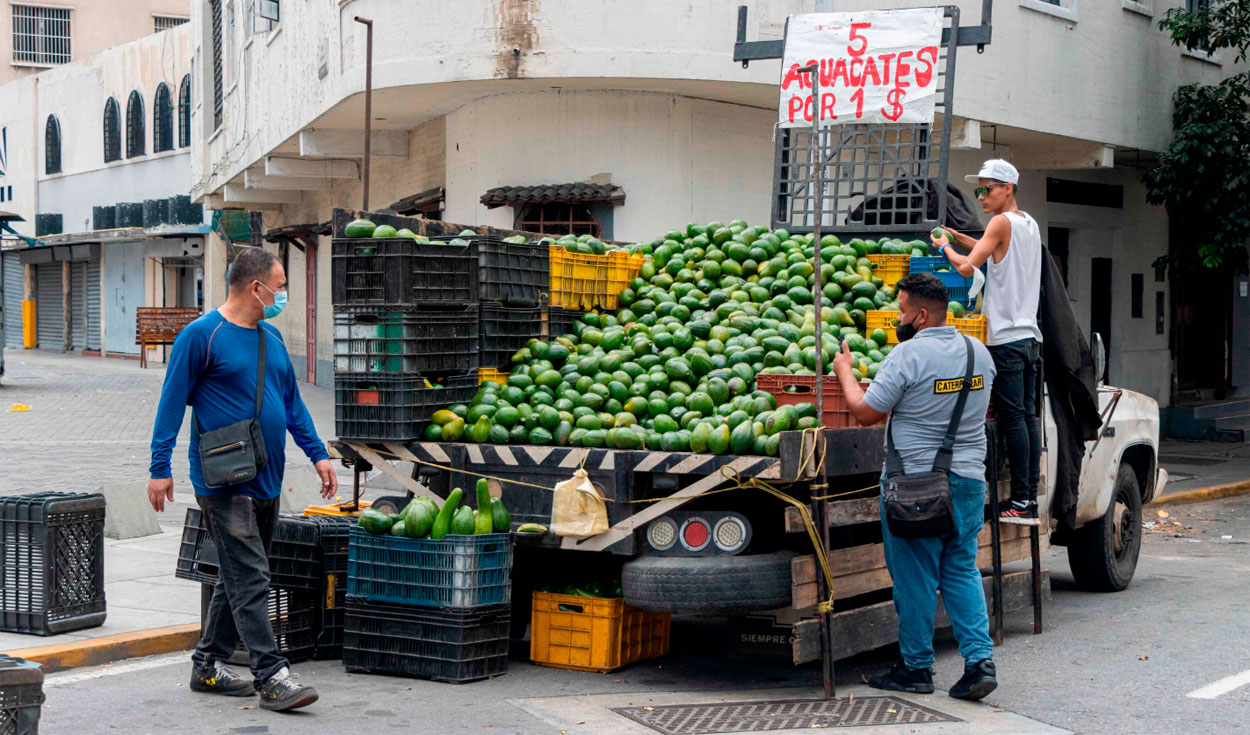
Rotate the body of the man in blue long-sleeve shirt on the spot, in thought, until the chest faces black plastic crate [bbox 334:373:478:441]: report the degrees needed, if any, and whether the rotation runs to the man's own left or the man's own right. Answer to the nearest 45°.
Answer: approximately 90° to the man's own left

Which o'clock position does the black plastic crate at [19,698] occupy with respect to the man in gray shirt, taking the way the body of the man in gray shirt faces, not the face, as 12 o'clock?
The black plastic crate is roughly at 9 o'clock from the man in gray shirt.

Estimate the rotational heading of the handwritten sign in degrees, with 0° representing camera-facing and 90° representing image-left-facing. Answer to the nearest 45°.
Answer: approximately 0°

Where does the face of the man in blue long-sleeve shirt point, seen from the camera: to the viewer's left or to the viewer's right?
to the viewer's right

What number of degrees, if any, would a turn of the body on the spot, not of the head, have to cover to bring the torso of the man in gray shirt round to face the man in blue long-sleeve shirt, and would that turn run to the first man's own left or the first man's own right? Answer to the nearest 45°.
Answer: approximately 45° to the first man's own left

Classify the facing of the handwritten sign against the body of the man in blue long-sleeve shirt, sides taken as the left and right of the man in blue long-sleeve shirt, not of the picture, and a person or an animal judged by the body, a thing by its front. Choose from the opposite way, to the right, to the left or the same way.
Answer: to the right

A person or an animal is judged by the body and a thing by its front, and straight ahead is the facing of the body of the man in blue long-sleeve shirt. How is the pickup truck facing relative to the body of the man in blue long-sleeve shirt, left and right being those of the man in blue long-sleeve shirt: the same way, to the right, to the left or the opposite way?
to the left

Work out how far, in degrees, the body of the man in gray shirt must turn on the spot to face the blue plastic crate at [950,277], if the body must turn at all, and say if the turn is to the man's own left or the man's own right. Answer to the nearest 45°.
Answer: approximately 45° to the man's own right

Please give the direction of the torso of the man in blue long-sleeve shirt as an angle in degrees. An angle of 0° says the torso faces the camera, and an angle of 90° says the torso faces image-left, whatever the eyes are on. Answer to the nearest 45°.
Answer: approximately 315°

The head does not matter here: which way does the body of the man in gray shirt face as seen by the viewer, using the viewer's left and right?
facing away from the viewer and to the left of the viewer
